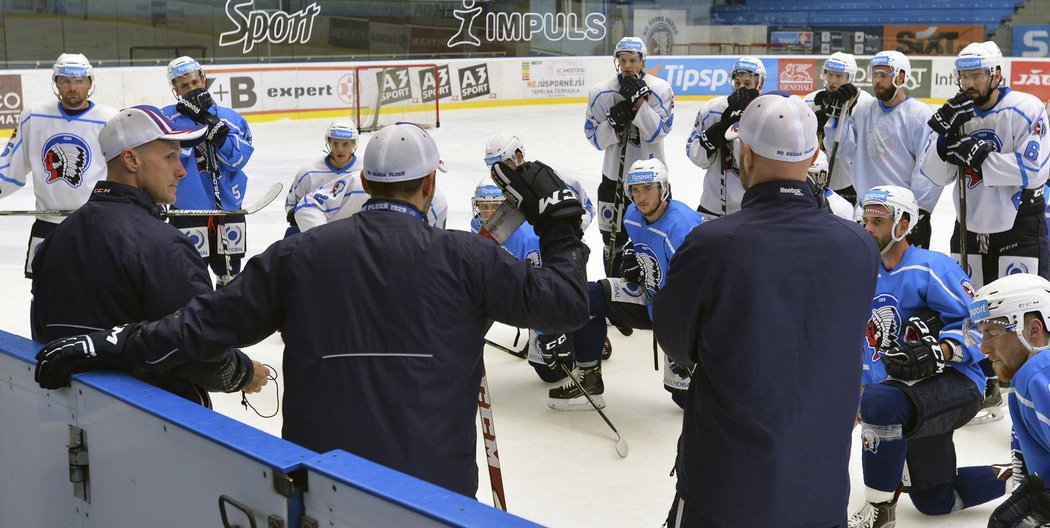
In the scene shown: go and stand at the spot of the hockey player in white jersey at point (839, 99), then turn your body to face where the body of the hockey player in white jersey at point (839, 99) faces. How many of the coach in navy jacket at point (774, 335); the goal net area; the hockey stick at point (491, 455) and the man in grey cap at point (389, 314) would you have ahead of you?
3

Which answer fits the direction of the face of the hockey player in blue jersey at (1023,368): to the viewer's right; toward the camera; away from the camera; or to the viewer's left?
to the viewer's left

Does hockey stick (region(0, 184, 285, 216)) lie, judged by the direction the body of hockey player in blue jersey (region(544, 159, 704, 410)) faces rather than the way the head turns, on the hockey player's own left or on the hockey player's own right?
on the hockey player's own right

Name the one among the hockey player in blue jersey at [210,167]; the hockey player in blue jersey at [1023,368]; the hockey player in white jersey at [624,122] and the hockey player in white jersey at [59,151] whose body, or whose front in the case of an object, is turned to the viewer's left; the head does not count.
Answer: the hockey player in blue jersey at [1023,368]

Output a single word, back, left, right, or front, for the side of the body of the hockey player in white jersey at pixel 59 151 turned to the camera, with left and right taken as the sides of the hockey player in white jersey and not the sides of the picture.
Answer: front

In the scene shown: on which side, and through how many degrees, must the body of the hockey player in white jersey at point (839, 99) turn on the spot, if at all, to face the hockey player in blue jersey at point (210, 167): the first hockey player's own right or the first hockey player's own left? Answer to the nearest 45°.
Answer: approximately 45° to the first hockey player's own right

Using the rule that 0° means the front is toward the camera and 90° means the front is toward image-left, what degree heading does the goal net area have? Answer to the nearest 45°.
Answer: approximately 0°

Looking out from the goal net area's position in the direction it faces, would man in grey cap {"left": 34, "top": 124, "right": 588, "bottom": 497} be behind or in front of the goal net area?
in front

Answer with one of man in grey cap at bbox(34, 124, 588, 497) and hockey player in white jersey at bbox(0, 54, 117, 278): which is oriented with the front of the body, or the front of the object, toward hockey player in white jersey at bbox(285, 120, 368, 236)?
the man in grey cap

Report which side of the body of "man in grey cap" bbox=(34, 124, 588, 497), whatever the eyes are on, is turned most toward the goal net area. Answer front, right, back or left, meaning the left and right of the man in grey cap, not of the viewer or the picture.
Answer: front

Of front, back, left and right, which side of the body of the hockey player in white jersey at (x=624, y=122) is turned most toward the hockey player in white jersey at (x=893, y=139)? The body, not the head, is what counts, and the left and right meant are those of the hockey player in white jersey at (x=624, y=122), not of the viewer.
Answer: left

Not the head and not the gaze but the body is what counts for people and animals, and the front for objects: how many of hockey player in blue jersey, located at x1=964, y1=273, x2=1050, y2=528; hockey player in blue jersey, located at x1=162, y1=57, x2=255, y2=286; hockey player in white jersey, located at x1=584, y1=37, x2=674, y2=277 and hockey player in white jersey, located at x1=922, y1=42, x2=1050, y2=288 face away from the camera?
0

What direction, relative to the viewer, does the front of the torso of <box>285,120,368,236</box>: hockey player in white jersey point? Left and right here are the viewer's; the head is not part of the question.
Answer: facing the viewer

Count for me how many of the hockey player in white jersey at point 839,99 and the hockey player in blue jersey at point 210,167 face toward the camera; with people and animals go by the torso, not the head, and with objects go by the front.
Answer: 2
